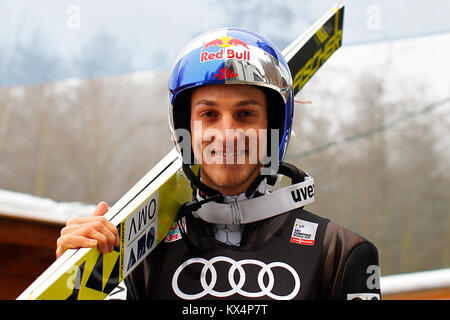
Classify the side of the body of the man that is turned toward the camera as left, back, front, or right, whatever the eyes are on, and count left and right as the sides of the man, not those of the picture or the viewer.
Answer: front

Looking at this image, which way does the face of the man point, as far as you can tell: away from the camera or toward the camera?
toward the camera
